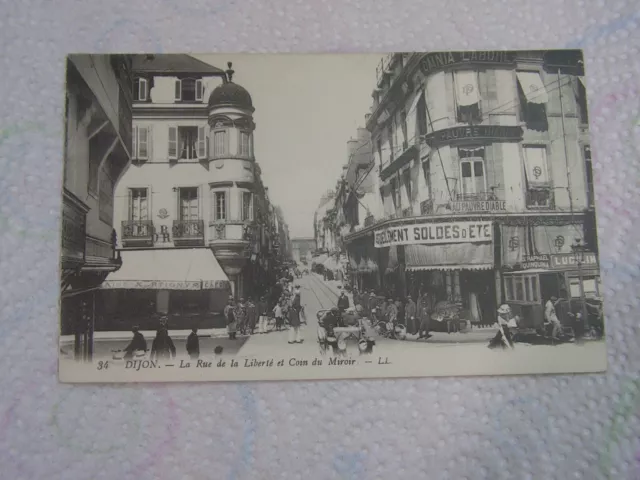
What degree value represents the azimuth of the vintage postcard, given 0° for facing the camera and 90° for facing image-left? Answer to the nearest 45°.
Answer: approximately 0°
